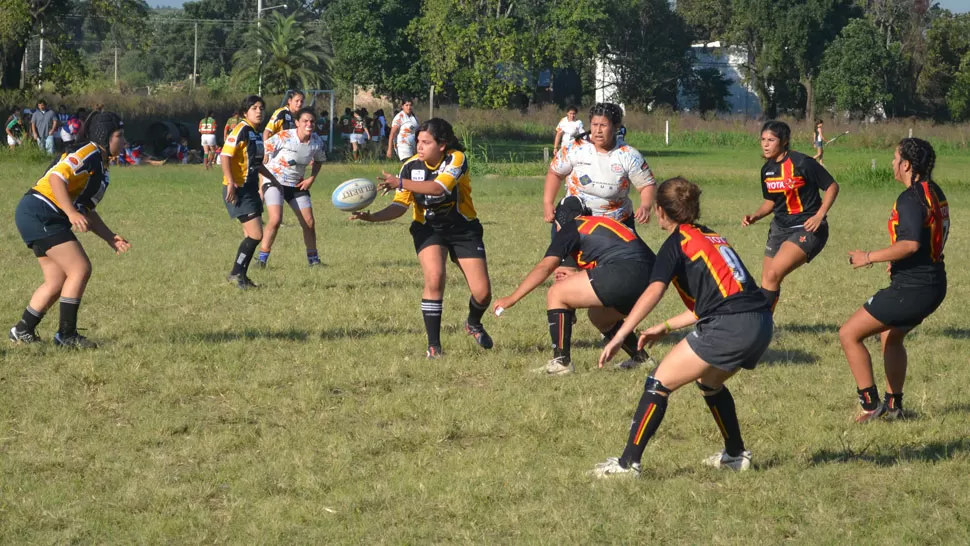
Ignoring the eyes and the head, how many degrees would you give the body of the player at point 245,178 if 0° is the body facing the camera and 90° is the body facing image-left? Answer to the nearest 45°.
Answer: approximately 315°

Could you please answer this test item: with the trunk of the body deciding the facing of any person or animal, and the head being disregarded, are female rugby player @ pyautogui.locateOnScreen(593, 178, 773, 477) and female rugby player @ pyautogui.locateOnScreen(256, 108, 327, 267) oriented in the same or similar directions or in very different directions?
very different directions

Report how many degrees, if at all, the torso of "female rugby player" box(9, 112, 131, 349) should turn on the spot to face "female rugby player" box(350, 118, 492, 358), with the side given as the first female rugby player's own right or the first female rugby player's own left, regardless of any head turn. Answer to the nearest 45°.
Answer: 0° — they already face them

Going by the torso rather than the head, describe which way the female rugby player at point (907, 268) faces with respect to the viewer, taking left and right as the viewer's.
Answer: facing to the left of the viewer

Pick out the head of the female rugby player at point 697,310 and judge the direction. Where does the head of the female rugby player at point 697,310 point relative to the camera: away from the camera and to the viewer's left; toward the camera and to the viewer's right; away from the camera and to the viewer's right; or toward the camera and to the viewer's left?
away from the camera and to the viewer's left

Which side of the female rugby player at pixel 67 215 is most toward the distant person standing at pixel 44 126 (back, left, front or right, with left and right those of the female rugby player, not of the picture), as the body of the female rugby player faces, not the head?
left

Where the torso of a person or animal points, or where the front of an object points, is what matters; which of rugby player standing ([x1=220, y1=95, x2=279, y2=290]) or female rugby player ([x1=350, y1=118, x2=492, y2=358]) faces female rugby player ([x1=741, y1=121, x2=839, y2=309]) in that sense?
the rugby player standing

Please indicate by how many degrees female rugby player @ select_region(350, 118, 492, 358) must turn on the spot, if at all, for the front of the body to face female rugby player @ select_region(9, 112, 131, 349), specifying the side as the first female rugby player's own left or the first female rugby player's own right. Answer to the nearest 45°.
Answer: approximately 45° to the first female rugby player's own right

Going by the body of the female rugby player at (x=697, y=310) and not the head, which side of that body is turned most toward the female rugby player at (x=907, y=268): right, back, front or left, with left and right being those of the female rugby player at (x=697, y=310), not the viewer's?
right

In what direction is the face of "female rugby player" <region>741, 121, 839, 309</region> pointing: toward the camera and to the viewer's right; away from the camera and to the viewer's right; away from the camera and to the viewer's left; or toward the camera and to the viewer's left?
toward the camera and to the viewer's left

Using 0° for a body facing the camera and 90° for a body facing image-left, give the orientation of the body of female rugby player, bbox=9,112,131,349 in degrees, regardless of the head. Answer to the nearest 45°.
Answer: approximately 270°

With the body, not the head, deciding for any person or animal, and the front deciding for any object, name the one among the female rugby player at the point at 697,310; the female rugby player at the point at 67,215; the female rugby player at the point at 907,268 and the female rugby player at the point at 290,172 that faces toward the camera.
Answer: the female rugby player at the point at 290,172

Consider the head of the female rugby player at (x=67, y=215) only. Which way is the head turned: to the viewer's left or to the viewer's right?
to the viewer's right

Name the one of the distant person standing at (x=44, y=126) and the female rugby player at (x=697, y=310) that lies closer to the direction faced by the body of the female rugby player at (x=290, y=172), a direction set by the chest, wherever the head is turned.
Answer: the female rugby player

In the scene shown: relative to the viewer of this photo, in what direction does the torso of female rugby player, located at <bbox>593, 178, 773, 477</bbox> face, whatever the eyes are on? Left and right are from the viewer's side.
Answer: facing away from the viewer and to the left of the viewer

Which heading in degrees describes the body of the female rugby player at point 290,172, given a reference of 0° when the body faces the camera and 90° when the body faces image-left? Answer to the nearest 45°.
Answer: approximately 0°

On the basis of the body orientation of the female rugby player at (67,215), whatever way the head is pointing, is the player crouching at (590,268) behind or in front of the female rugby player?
in front
